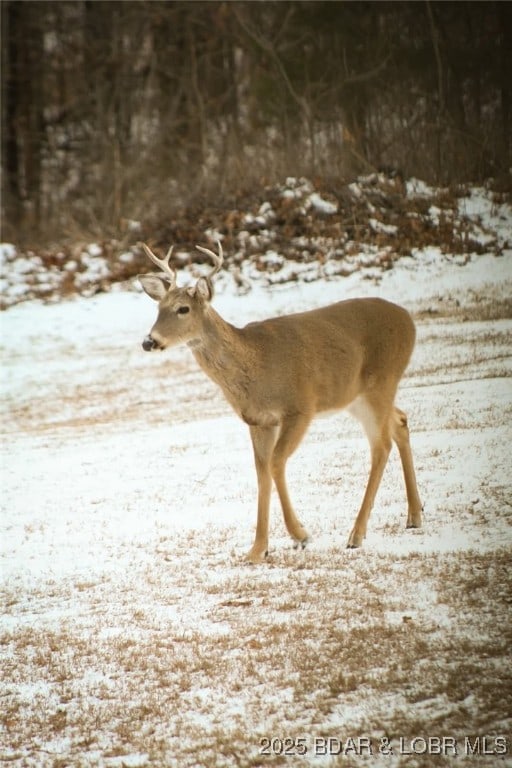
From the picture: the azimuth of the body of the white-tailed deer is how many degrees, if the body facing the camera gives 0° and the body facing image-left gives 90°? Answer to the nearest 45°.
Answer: approximately 45°
